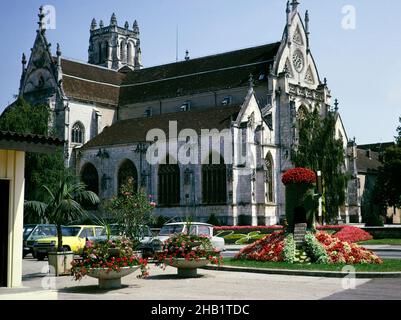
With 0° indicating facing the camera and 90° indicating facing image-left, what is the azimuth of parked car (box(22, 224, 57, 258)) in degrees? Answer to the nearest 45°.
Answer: approximately 45°

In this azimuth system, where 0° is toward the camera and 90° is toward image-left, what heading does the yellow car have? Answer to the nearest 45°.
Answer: approximately 45°

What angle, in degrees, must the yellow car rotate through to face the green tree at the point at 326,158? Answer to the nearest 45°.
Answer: approximately 180°

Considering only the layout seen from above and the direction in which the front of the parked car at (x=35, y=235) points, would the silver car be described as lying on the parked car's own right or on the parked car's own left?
on the parked car's own left
